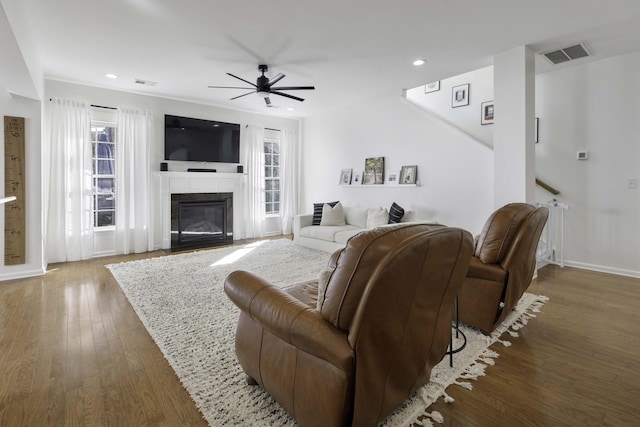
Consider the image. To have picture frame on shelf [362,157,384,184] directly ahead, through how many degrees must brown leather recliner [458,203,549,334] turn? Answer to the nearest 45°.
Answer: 0° — it already faces it

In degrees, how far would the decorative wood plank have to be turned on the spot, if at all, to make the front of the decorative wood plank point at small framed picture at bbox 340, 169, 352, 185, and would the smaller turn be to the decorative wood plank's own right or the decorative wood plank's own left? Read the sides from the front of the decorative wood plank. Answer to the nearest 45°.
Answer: approximately 90° to the decorative wood plank's own left

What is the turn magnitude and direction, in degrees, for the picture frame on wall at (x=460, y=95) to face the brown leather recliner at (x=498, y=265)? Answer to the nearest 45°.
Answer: approximately 45° to its left

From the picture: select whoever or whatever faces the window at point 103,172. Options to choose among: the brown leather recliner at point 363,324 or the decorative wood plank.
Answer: the brown leather recliner

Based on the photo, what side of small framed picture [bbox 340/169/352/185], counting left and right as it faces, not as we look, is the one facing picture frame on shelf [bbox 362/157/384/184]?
left

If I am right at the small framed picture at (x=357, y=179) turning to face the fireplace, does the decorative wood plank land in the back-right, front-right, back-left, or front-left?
front-left

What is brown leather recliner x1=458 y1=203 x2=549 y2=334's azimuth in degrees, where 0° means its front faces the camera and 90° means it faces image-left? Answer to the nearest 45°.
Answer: approximately 135°

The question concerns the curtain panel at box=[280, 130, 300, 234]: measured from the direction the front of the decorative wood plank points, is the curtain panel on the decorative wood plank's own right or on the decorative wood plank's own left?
on the decorative wood plank's own left

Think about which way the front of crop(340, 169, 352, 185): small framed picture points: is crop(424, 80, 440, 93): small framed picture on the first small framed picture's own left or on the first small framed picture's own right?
on the first small framed picture's own left

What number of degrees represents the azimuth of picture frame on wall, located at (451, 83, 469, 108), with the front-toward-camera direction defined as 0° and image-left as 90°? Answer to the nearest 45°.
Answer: approximately 45°

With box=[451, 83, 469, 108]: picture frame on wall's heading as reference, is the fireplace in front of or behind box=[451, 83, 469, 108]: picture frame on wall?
in front

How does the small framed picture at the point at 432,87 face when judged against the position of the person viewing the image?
facing the viewer and to the left of the viewer

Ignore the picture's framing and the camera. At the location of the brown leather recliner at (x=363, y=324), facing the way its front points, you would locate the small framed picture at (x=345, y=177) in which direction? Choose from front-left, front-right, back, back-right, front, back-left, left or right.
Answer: front-right
